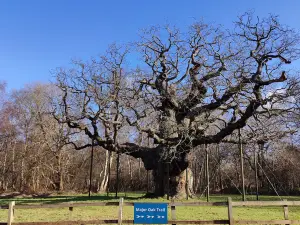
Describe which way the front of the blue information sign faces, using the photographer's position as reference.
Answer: facing the viewer
